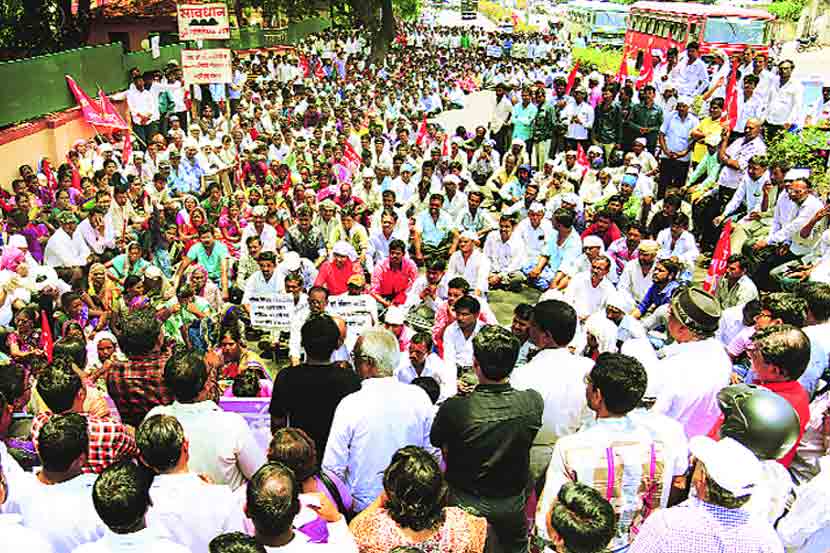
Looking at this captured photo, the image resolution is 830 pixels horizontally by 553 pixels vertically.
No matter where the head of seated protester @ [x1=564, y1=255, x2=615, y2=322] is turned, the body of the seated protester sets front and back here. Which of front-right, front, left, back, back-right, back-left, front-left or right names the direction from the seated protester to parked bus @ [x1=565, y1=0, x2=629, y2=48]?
back-right

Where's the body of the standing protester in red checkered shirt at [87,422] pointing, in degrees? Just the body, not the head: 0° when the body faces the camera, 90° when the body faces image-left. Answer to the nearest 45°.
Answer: approximately 225°

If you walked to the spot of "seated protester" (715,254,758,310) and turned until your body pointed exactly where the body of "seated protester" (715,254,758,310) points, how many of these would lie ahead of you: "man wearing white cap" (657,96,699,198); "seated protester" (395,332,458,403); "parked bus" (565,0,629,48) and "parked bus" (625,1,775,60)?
1

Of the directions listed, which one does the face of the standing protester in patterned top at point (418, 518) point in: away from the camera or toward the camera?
away from the camera

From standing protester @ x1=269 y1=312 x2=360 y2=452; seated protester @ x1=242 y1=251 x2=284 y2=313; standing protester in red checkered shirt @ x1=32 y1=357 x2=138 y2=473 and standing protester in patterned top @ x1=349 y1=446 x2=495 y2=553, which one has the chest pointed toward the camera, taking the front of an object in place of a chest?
seated protester @ x1=242 y1=251 x2=284 y2=313

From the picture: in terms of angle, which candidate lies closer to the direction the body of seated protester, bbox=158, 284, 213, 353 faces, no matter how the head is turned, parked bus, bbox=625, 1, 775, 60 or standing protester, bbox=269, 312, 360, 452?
the standing protester

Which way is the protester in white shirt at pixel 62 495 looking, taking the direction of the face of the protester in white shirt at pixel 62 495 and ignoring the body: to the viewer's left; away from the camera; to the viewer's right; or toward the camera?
away from the camera

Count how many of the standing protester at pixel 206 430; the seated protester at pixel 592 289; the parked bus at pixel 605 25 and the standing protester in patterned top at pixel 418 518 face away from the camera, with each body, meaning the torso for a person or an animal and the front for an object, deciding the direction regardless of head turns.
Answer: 2

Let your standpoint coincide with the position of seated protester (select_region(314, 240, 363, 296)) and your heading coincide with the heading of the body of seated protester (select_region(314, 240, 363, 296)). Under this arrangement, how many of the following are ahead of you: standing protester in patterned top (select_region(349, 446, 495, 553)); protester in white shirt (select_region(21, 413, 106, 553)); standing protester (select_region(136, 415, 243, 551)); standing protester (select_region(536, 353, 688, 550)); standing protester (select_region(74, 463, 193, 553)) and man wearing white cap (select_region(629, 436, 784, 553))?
6

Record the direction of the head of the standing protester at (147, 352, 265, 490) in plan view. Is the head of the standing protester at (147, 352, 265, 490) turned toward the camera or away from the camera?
away from the camera

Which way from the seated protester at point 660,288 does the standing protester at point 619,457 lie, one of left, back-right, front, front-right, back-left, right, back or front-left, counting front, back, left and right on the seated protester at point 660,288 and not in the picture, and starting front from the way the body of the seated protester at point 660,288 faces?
front-left

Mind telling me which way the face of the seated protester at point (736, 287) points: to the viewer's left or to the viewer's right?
to the viewer's left

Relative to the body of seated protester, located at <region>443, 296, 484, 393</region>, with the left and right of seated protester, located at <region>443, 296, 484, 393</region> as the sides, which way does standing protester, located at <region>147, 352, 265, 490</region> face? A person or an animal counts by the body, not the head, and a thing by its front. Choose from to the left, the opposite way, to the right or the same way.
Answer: the opposite way
